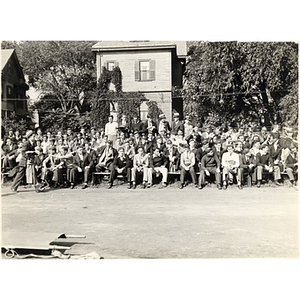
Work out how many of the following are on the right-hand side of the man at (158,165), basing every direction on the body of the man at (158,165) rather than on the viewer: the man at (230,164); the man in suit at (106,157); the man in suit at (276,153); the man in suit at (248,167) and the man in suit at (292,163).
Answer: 1

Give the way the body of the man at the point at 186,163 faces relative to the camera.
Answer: toward the camera

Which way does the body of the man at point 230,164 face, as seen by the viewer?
toward the camera

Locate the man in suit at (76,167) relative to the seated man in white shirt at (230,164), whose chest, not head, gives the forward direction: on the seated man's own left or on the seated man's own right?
on the seated man's own right

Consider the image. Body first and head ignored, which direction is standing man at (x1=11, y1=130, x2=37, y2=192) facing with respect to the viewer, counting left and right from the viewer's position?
facing to the right of the viewer

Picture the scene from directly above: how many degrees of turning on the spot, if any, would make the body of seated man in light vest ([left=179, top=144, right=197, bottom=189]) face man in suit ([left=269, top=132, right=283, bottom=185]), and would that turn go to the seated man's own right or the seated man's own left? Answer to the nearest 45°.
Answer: approximately 90° to the seated man's own left

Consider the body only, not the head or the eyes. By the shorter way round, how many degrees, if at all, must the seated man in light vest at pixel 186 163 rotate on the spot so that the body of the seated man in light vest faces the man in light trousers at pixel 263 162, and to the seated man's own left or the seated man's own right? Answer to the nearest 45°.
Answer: approximately 90° to the seated man's own left

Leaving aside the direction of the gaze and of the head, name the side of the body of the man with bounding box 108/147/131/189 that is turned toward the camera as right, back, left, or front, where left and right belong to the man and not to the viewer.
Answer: front

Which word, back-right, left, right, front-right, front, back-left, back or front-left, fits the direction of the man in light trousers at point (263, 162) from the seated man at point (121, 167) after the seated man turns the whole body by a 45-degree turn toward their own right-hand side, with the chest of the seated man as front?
back-left

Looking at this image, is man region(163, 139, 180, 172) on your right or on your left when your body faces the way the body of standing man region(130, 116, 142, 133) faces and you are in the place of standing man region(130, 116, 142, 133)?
on your left

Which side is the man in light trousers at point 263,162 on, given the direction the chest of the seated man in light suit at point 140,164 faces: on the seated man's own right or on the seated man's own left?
on the seated man's own left
